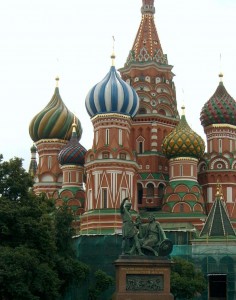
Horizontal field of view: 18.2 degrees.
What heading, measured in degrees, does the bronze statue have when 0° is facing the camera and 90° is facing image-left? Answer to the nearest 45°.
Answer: approximately 0°

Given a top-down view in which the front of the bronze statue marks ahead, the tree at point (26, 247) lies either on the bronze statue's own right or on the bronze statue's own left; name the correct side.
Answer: on the bronze statue's own right
